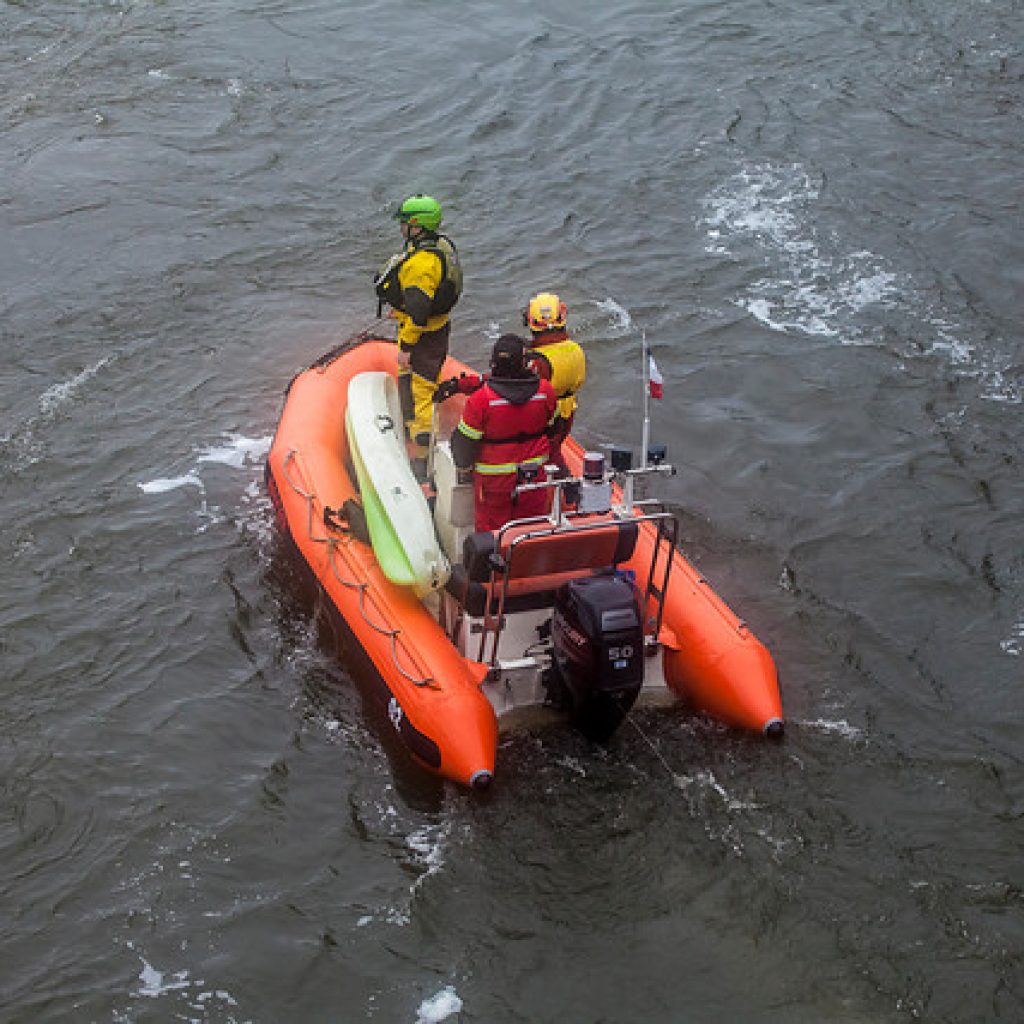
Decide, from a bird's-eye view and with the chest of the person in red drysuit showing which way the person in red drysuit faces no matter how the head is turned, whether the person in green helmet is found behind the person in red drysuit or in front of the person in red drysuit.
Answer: in front

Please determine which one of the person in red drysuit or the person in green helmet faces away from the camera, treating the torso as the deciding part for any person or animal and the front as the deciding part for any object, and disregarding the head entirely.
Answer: the person in red drysuit

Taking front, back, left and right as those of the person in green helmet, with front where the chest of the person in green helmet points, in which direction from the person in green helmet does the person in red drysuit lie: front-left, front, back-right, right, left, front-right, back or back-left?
left

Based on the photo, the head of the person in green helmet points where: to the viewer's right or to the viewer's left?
to the viewer's left

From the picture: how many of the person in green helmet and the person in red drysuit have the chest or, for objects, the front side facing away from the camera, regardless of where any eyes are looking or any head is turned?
1

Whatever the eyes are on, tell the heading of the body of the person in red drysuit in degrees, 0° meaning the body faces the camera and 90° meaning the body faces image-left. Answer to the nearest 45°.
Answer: approximately 180°

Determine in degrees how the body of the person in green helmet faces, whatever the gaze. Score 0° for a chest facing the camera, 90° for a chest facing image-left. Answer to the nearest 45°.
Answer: approximately 90°

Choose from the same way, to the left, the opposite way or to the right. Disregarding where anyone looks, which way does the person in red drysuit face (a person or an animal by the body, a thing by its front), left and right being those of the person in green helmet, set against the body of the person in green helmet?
to the right

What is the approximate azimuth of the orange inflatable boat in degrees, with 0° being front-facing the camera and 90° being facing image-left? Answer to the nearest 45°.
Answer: approximately 135°

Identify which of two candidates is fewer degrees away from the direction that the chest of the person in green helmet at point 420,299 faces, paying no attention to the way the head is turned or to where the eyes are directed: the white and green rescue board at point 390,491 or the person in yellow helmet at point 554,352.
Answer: the white and green rescue board
